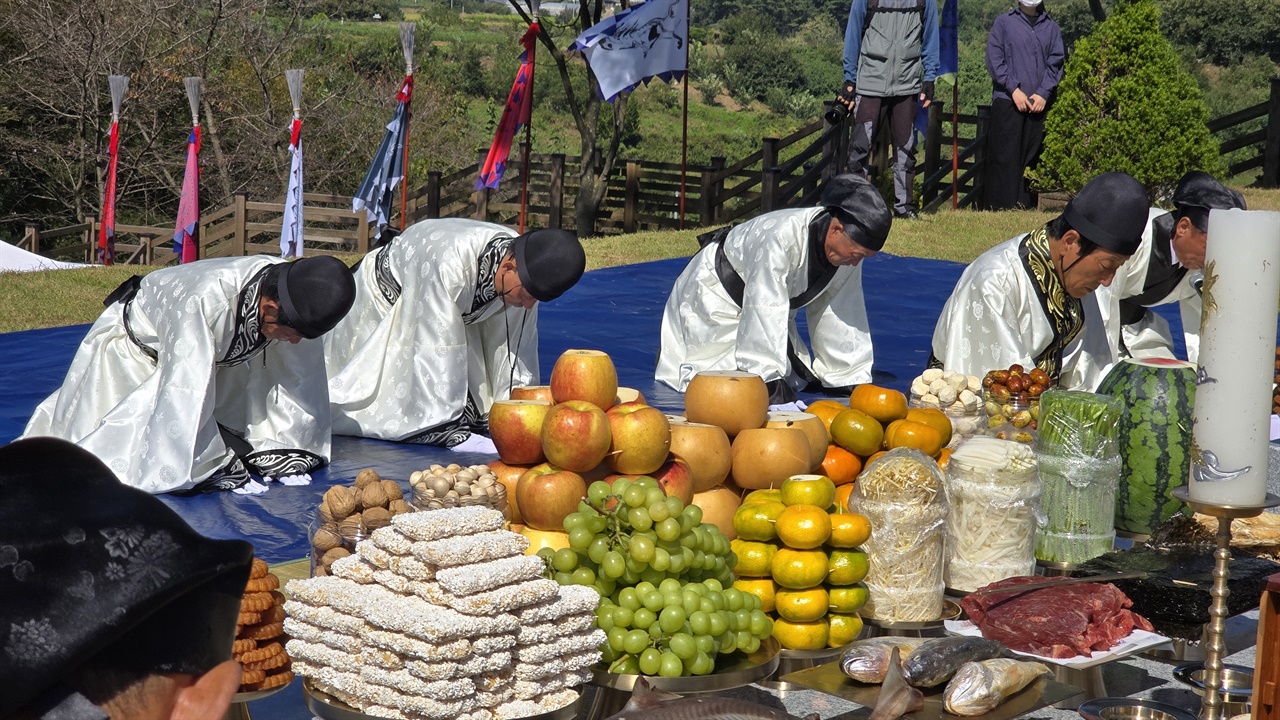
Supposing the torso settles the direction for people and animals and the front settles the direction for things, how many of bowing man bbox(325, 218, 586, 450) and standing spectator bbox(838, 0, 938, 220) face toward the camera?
1

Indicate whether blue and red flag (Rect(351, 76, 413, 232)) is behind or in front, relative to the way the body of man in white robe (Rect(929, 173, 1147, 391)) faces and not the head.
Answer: behind

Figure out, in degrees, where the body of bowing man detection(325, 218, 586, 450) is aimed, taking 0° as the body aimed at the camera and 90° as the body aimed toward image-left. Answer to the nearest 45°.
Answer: approximately 270°

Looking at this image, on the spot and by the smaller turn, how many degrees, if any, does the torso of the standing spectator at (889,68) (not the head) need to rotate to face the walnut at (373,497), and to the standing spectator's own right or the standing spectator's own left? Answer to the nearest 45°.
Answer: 0° — they already face it

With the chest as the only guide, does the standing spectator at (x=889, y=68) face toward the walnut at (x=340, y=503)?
yes

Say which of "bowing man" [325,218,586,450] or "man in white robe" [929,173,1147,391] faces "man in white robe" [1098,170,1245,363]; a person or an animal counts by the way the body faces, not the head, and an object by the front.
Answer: the bowing man

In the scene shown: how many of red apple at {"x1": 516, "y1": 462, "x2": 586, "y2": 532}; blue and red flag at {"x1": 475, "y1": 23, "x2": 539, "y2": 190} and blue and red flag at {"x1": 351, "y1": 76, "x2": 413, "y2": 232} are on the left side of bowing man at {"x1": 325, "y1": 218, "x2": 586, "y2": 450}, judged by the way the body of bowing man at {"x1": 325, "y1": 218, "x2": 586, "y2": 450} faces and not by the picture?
2

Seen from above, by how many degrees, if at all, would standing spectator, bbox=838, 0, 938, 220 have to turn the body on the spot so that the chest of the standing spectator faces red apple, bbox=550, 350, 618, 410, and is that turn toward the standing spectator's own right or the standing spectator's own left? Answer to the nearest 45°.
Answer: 0° — they already face it
